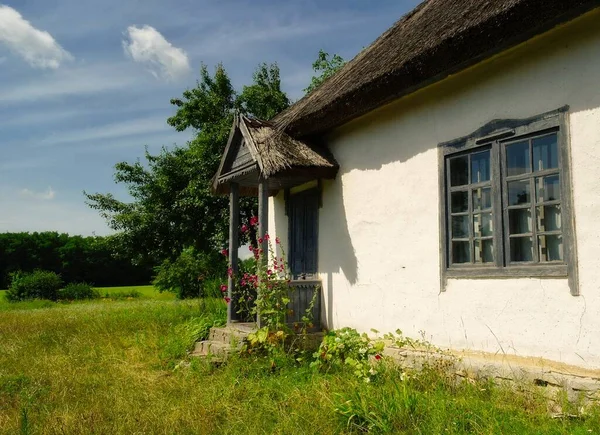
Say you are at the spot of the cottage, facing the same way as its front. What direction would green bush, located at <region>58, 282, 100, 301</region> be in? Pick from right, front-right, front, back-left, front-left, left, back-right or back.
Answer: right

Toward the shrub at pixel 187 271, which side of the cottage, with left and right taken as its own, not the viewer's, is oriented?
right

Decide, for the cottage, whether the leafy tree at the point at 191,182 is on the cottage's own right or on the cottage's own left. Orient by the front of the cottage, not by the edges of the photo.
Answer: on the cottage's own right

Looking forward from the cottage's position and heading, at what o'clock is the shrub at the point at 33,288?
The shrub is roughly at 3 o'clock from the cottage.

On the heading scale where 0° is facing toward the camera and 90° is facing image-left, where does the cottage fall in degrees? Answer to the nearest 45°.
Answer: approximately 45°
